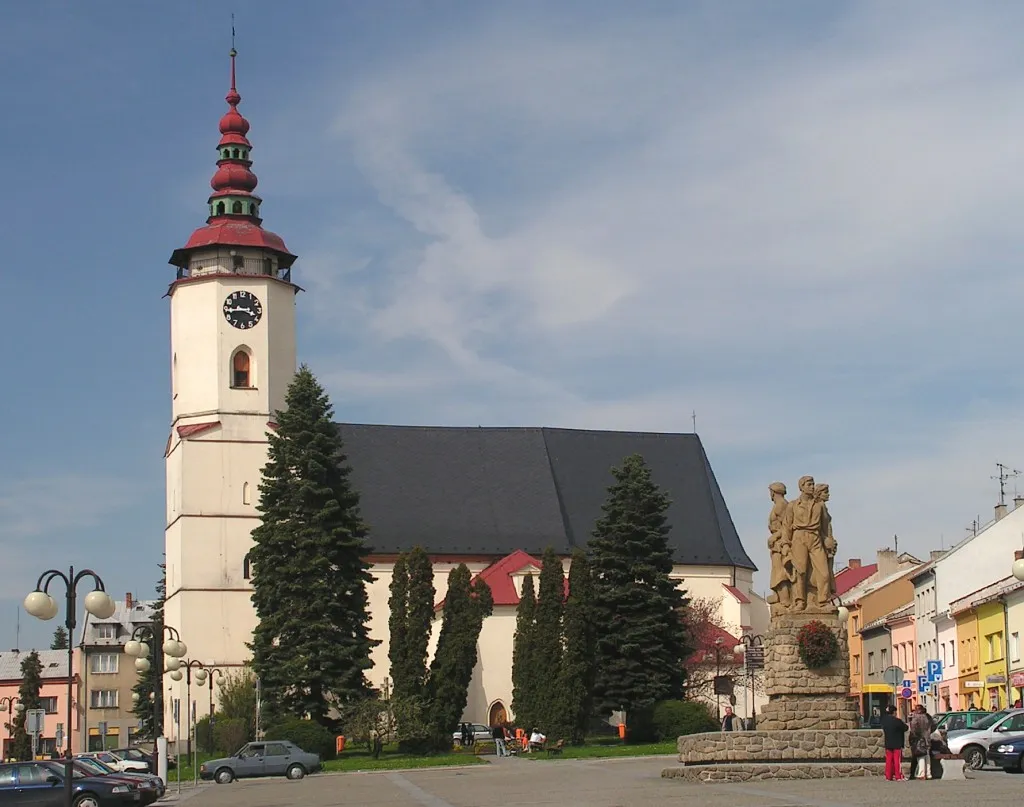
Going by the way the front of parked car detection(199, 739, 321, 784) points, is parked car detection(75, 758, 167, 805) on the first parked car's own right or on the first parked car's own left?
on the first parked car's own left

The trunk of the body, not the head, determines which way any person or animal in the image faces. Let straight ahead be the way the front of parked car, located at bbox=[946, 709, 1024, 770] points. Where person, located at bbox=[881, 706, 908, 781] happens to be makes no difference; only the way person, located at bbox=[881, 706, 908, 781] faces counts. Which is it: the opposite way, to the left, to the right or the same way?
to the right

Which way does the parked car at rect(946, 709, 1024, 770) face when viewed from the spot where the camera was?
facing to the left of the viewer

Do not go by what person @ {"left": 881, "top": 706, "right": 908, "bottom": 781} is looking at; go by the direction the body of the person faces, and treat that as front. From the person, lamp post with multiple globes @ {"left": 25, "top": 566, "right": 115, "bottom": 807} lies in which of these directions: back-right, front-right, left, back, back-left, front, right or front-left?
back-left

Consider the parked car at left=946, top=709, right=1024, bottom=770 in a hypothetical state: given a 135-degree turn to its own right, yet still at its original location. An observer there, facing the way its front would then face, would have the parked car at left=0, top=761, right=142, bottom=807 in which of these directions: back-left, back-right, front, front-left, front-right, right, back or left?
back

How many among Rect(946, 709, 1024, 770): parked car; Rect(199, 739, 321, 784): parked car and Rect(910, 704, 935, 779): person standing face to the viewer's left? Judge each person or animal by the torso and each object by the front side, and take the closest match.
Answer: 2

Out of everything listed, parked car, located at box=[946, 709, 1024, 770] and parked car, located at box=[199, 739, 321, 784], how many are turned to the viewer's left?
2

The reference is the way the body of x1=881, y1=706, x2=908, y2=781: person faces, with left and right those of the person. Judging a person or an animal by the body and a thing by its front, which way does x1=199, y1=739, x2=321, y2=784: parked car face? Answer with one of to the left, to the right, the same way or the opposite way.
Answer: to the left

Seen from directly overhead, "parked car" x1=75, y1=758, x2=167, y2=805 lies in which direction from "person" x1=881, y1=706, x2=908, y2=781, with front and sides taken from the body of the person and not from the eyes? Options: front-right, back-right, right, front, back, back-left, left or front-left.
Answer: left

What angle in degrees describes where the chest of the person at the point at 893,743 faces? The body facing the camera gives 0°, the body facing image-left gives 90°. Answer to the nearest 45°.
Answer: approximately 180°

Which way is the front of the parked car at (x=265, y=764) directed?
to the viewer's left
